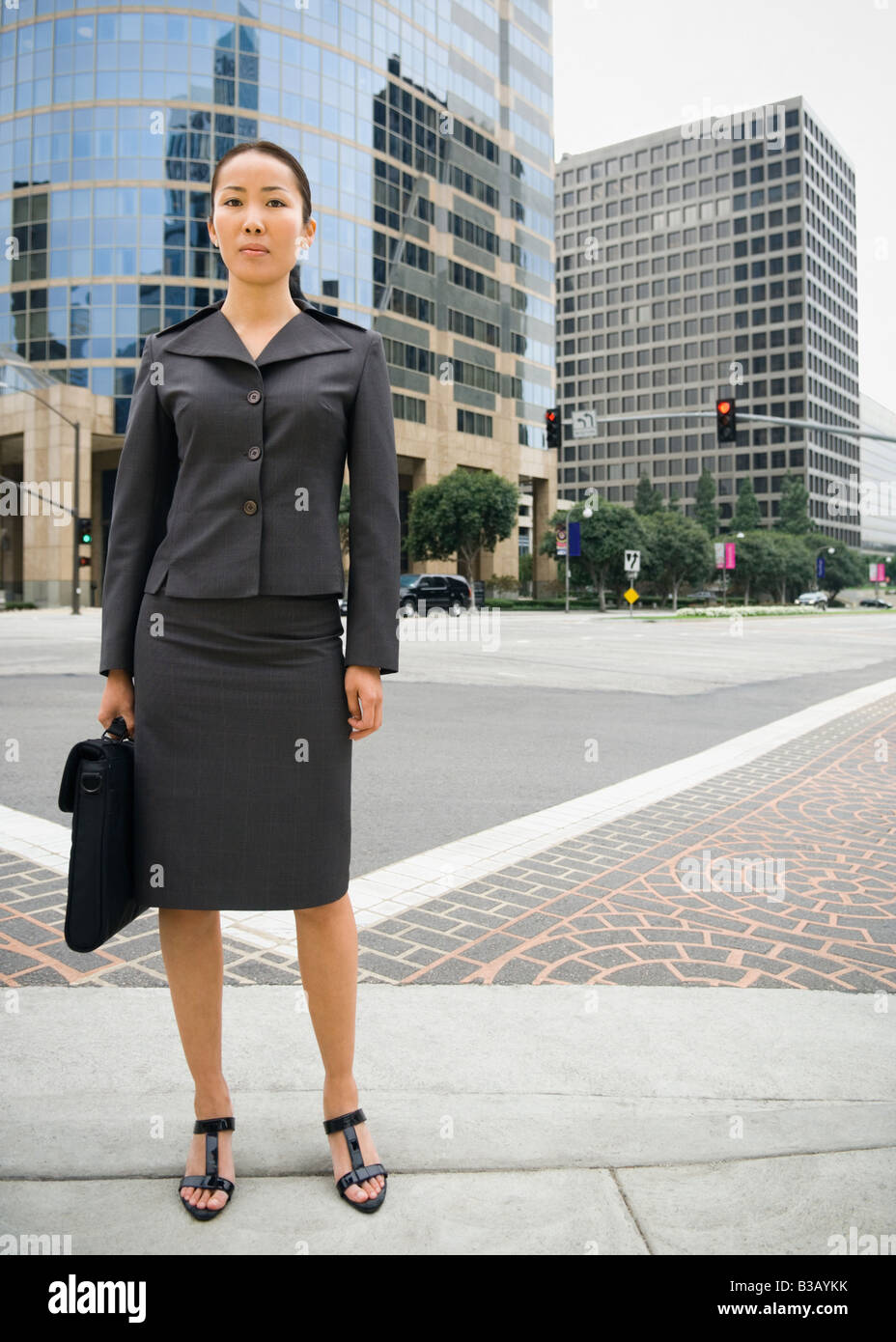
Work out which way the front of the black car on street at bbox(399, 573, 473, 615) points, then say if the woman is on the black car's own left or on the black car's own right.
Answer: on the black car's own left

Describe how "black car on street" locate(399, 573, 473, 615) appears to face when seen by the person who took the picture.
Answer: facing to the left of the viewer

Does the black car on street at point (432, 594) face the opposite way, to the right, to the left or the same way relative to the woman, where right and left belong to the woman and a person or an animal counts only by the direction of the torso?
to the right

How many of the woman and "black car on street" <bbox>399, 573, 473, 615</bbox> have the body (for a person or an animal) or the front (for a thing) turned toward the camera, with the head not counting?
1

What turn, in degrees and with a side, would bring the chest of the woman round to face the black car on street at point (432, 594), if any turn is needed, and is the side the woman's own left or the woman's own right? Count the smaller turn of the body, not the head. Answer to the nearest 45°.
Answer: approximately 180°
